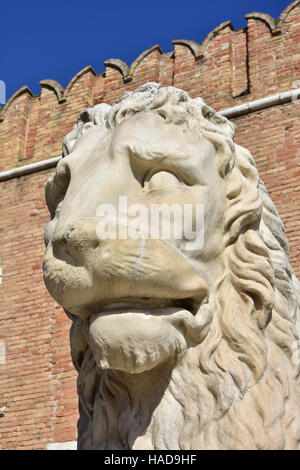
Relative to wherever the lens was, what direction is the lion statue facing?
facing the viewer and to the left of the viewer
